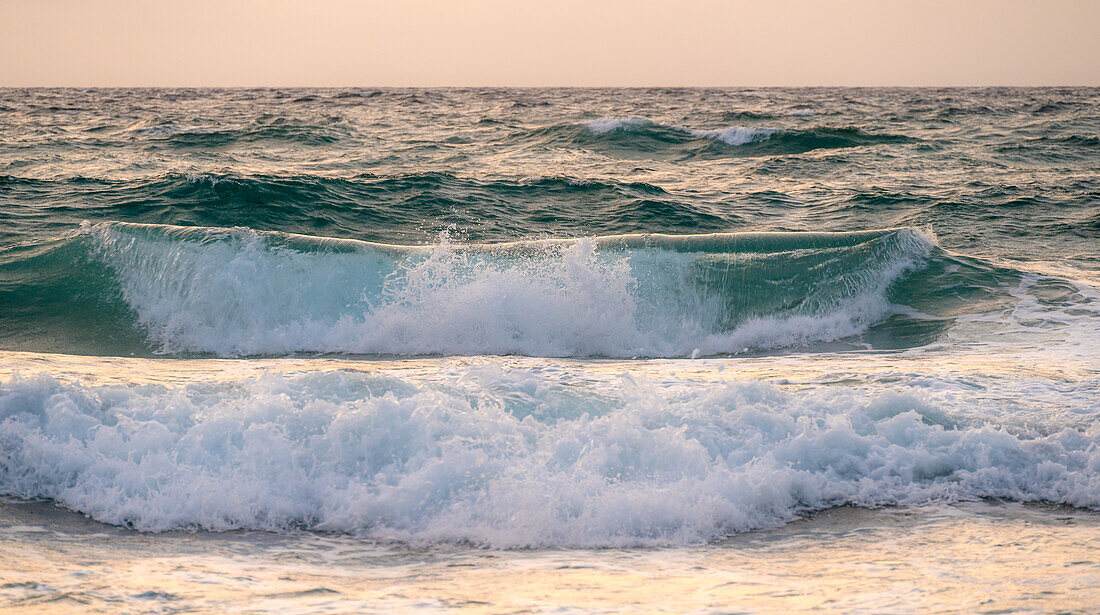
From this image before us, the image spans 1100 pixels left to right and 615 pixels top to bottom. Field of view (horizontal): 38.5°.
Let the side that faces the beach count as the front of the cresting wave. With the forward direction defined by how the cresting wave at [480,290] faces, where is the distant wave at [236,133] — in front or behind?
behind

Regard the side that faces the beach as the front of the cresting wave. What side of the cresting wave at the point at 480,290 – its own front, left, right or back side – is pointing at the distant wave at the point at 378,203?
back

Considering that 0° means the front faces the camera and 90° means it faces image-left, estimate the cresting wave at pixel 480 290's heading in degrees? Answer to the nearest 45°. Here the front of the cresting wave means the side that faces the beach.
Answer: approximately 0°

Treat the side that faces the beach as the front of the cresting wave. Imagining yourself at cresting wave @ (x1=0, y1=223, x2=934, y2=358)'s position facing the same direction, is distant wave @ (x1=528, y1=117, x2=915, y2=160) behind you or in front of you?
behind
